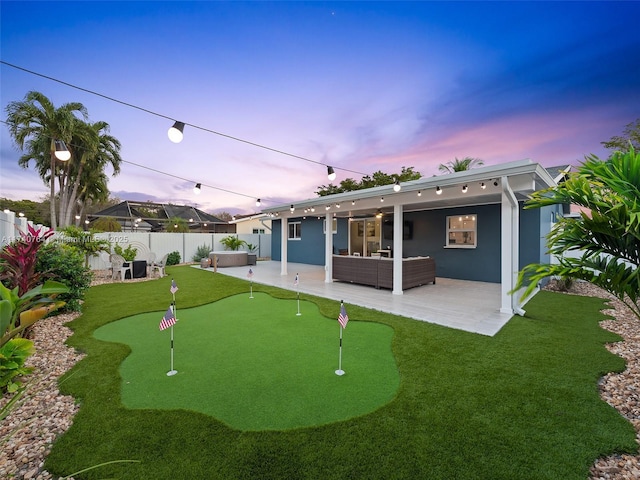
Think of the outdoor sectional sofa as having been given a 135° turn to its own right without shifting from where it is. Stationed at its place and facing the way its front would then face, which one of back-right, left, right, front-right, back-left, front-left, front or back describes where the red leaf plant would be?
front-right

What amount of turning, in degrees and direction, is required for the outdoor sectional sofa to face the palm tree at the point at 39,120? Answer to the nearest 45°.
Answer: approximately 135° to its left

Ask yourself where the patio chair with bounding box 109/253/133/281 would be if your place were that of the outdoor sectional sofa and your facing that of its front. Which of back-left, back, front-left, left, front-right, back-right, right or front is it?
back-left

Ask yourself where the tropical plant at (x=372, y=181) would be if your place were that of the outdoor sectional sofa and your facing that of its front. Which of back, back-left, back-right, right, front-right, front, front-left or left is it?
front-left

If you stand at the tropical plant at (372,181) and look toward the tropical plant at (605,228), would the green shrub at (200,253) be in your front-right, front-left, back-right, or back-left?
front-right

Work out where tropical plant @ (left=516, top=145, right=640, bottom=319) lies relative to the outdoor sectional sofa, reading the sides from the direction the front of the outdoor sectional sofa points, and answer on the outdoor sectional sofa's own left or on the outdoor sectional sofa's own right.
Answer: on the outdoor sectional sofa's own right

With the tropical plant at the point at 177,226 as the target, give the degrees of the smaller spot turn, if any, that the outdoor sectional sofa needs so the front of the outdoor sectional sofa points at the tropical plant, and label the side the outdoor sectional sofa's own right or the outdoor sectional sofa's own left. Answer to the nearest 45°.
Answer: approximately 90° to the outdoor sectional sofa's own left

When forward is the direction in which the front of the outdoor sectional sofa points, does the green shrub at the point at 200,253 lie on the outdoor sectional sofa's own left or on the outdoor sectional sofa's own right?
on the outdoor sectional sofa's own left

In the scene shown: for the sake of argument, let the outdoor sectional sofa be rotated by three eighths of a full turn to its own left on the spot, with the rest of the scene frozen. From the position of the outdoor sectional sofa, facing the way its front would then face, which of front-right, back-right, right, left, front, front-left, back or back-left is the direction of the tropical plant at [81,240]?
front

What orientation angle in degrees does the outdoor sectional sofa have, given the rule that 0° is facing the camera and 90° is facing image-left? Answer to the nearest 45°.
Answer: approximately 225°
